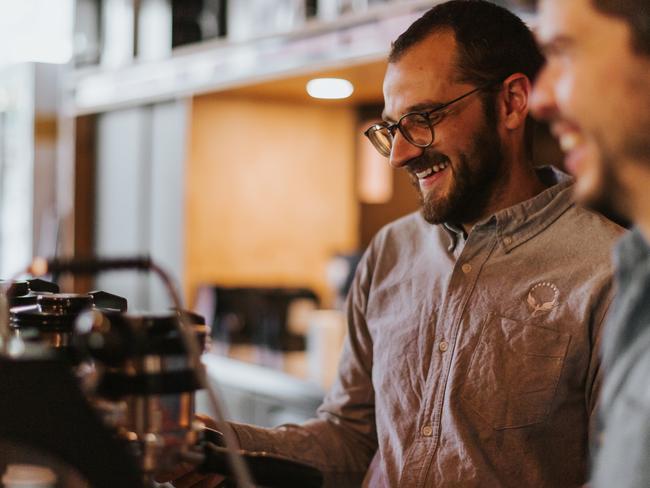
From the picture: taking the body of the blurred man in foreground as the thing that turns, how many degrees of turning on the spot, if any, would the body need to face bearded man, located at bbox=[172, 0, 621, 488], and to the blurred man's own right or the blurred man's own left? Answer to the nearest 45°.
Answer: approximately 90° to the blurred man's own right

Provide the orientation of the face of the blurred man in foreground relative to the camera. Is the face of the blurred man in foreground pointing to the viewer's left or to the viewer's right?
to the viewer's left

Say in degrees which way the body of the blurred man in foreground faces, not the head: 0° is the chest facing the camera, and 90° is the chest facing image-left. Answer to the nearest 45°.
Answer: approximately 90°

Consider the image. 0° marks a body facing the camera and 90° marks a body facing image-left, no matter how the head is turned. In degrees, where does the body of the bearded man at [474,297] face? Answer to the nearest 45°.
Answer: approximately 45°

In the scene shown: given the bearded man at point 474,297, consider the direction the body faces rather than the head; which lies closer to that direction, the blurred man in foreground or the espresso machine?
the espresso machine
